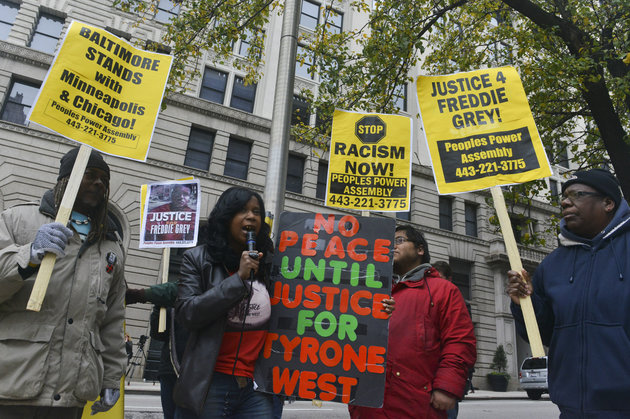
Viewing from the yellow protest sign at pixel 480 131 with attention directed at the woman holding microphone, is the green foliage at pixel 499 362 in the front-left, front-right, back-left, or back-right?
back-right

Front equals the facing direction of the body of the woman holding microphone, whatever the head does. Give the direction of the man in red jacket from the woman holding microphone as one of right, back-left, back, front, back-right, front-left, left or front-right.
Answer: front-left

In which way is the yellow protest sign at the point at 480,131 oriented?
toward the camera

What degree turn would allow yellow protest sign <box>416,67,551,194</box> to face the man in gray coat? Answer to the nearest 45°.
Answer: approximately 45° to its right

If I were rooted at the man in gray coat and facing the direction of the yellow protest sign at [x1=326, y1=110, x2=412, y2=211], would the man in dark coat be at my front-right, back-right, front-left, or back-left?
front-right

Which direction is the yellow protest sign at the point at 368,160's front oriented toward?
toward the camera

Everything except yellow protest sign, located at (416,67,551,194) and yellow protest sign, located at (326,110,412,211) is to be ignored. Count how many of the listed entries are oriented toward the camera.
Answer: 2

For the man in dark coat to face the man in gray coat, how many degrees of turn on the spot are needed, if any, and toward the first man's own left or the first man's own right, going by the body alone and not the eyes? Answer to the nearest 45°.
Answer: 0° — they already face them

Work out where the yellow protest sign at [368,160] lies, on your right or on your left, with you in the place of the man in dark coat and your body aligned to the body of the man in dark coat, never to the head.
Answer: on your right

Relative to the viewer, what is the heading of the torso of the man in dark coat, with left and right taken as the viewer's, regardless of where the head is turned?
facing the viewer and to the left of the viewer

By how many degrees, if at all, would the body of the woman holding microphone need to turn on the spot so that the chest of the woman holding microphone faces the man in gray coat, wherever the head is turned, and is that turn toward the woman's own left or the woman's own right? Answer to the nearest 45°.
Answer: approximately 135° to the woman's own right

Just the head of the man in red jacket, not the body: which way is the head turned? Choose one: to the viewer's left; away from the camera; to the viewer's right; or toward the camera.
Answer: to the viewer's left

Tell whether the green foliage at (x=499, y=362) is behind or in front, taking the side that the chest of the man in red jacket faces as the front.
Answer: behind

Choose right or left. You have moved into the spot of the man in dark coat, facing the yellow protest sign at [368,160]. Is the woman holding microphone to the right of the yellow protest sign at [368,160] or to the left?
left
